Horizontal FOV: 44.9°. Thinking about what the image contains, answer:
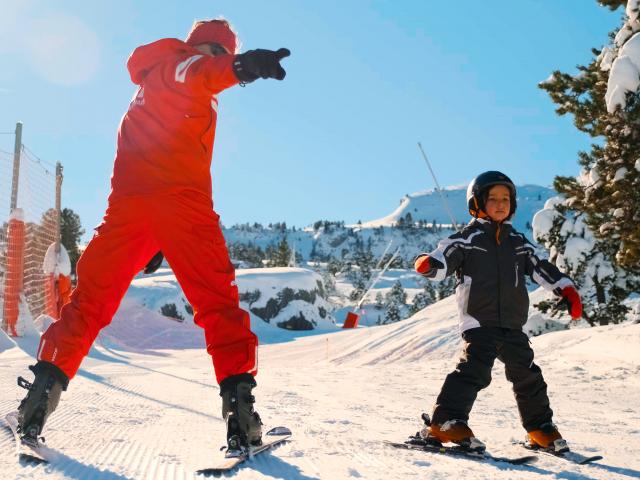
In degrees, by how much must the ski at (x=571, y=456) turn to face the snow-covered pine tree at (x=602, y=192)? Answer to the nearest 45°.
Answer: approximately 135° to its left

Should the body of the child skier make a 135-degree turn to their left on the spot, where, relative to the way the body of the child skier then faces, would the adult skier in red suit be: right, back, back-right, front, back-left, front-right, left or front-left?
back-left

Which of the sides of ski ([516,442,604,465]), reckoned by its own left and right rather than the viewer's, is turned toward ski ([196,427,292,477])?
right

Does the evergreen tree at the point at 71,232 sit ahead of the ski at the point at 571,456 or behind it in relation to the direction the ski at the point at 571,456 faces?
behind

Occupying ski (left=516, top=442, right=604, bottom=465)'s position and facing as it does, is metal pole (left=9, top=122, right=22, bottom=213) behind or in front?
behind

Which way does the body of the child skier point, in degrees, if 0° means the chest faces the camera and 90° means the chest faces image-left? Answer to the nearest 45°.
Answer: approximately 315°

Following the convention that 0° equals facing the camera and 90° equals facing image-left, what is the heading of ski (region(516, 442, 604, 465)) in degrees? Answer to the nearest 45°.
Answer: approximately 315°

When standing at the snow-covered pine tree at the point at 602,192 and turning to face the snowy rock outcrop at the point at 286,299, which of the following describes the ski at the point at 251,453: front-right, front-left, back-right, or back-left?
back-left
